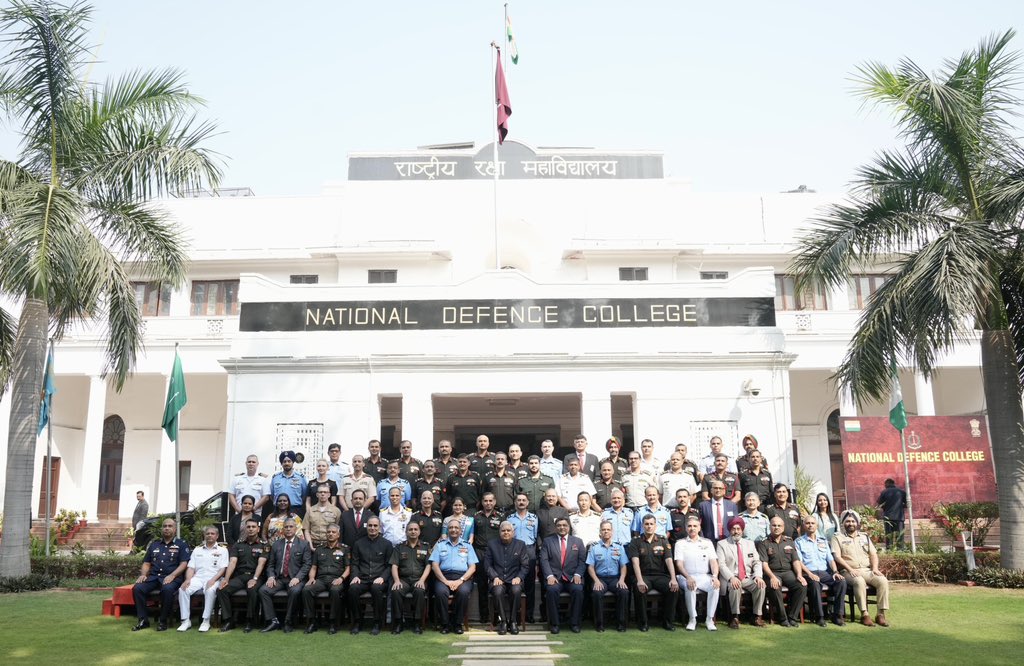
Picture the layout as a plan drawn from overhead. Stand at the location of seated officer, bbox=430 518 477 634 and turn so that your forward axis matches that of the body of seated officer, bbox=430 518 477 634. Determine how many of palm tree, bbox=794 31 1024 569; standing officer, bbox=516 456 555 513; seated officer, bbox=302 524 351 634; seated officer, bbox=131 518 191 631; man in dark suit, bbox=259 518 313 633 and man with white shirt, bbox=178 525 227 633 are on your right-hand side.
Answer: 4

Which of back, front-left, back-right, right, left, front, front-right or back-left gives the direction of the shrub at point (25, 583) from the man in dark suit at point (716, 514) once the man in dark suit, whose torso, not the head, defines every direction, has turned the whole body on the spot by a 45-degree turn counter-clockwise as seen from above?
back-right

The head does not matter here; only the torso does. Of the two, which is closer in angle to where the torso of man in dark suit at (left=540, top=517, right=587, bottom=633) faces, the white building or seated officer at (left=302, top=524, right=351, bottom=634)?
the seated officer
